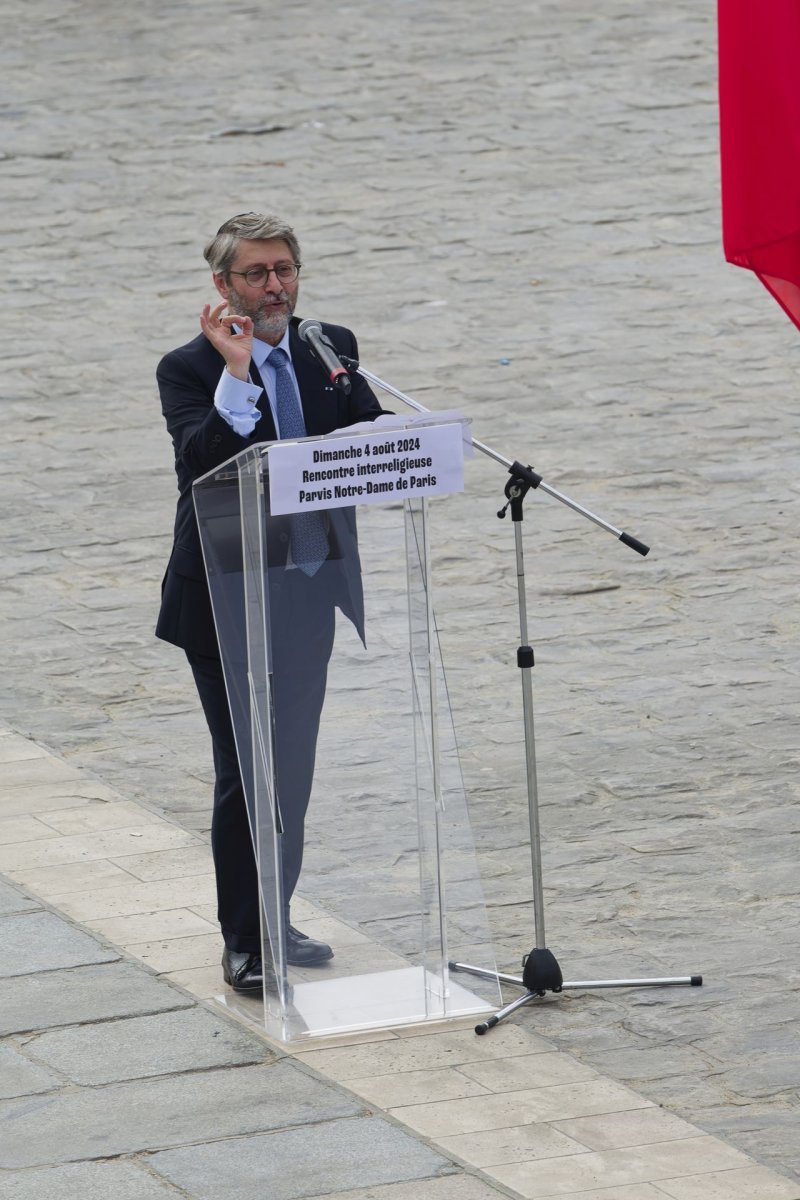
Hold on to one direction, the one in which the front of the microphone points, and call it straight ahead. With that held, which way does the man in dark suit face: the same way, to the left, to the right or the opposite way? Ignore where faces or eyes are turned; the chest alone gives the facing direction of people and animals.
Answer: the opposite way

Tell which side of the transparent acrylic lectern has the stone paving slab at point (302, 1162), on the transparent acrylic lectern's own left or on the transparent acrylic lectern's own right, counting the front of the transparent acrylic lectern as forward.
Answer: on the transparent acrylic lectern's own right

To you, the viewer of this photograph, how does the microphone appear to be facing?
facing away from the viewer and to the left of the viewer

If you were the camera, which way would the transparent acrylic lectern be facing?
facing the viewer and to the right of the viewer

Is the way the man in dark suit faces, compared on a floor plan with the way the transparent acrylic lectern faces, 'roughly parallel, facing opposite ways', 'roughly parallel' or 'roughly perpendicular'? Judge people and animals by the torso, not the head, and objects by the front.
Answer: roughly parallel

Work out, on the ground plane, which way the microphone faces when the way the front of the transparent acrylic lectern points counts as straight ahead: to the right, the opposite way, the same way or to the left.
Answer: the opposite way
